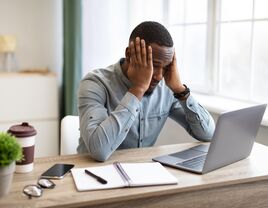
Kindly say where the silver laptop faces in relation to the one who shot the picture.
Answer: facing away from the viewer and to the left of the viewer

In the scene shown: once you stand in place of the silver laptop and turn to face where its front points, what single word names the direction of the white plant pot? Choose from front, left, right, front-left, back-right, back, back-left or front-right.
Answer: left

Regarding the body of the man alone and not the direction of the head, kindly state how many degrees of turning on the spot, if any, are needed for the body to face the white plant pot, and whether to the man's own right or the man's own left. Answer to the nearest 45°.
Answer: approximately 90° to the man's own right

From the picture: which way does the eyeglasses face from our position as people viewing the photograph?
facing the viewer and to the right of the viewer

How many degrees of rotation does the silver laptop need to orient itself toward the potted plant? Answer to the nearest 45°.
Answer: approximately 90° to its left

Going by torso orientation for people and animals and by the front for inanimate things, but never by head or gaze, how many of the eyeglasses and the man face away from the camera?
0

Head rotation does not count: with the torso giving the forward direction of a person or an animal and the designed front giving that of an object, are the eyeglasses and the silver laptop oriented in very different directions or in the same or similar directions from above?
very different directions
